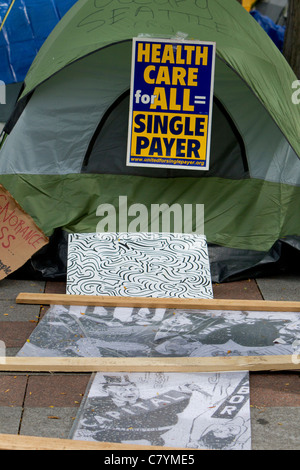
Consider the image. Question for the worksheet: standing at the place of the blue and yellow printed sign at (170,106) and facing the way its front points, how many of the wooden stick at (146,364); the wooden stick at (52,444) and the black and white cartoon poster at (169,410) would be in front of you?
3

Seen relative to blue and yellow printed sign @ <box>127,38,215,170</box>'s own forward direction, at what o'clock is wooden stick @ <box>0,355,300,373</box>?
The wooden stick is roughly at 12 o'clock from the blue and yellow printed sign.

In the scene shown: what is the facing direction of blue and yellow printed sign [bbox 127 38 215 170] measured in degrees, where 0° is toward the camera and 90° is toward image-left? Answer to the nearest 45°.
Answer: approximately 0°

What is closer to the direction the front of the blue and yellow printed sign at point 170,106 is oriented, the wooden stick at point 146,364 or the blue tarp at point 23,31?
the wooden stick

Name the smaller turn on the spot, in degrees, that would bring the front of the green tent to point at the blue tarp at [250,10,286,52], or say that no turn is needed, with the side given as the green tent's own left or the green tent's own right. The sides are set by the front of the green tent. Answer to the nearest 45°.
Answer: approximately 180°

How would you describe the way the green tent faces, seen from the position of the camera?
facing the viewer

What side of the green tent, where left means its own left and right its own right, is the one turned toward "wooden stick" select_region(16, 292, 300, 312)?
front

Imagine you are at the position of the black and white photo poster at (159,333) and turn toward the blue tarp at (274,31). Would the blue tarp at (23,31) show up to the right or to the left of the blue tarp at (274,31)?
left

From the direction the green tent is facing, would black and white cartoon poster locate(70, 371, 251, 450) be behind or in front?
in front

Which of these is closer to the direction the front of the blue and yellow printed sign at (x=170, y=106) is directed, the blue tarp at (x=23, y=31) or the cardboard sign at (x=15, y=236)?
the cardboard sign

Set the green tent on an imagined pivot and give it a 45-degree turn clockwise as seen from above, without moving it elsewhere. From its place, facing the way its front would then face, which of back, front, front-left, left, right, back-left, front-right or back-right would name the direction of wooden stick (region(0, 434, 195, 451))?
front-left

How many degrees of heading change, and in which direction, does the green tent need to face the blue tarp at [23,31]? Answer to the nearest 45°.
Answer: approximately 135° to its right

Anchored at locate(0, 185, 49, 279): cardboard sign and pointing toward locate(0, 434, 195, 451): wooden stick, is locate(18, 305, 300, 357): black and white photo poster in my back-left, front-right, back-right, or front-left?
front-left

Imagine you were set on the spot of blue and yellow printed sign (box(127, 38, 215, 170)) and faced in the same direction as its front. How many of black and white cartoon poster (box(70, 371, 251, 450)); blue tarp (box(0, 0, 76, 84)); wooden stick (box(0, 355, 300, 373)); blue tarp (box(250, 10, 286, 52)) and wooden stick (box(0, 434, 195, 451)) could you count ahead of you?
3

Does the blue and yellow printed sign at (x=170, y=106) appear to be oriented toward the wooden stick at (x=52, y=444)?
yes

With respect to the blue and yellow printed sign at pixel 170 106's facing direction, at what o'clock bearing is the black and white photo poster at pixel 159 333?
The black and white photo poster is roughly at 12 o'clock from the blue and yellow printed sign.
